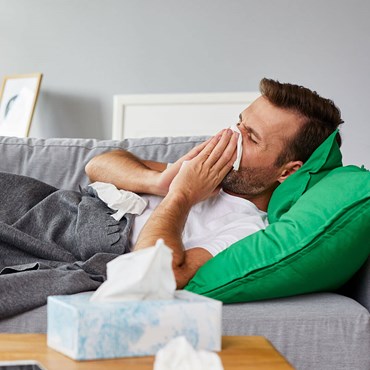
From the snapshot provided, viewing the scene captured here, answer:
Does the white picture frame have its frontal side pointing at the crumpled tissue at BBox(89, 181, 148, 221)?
yes

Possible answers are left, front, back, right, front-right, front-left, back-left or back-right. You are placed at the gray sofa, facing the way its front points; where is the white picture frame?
back

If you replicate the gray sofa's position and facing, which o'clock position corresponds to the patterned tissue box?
The patterned tissue box is roughly at 1 o'clock from the gray sofa.

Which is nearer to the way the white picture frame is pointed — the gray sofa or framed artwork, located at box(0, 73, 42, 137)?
the gray sofa

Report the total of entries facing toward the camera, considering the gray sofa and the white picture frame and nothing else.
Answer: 2

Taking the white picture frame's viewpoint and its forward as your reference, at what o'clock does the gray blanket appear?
The gray blanket is roughly at 12 o'clock from the white picture frame.

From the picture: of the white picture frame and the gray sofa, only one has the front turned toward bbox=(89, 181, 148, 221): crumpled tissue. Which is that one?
the white picture frame

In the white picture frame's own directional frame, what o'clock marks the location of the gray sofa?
The gray sofa is roughly at 12 o'clock from the white picture frame.

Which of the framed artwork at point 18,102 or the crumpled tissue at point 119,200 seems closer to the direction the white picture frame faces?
the crumpled tissue

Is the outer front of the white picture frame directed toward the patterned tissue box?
yes

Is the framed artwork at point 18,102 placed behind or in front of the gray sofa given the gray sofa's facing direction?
behind

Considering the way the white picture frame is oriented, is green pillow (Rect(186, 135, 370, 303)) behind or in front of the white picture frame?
in front

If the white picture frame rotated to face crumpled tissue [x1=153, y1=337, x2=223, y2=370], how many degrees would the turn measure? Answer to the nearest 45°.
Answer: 0° — it already faces it

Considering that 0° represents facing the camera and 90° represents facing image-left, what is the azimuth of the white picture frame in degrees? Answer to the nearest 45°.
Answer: approximately 0°
